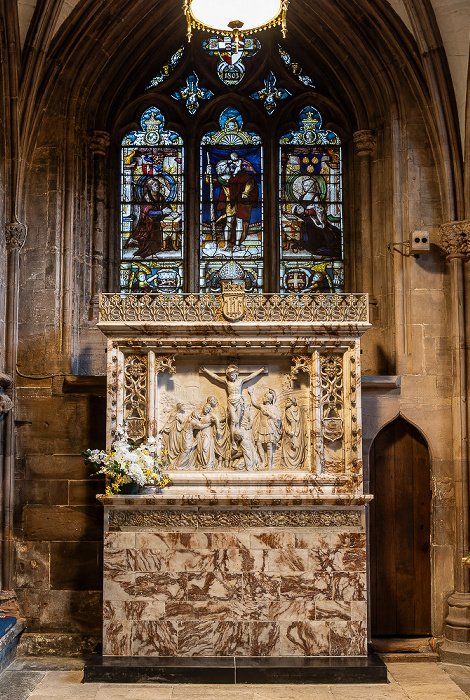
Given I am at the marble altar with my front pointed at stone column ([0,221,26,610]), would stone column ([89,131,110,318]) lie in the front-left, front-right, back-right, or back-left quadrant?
front-right

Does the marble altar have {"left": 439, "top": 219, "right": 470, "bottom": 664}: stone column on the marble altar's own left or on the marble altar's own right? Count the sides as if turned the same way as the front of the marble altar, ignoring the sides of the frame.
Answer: on the marble altar's own left

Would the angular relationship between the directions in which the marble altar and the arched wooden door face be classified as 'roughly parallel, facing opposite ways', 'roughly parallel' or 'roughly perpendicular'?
roughly parallel

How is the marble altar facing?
toward the camera

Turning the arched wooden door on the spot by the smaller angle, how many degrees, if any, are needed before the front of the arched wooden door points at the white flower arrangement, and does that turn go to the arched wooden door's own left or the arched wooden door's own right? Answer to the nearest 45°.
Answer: approximately 45° to the arched wooden door's own right

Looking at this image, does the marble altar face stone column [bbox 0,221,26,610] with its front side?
no

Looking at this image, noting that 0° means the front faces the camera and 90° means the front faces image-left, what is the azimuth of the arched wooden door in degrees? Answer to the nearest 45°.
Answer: approximately 0°

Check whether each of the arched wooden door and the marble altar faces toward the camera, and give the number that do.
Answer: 2

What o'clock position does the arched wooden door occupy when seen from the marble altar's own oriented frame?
The arched wooden door is roughly at 8 o'clock from the marble altar.

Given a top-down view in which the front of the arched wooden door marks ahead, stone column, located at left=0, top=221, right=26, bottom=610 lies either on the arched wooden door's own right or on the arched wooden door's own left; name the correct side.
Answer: on the arched wooden door's own right
